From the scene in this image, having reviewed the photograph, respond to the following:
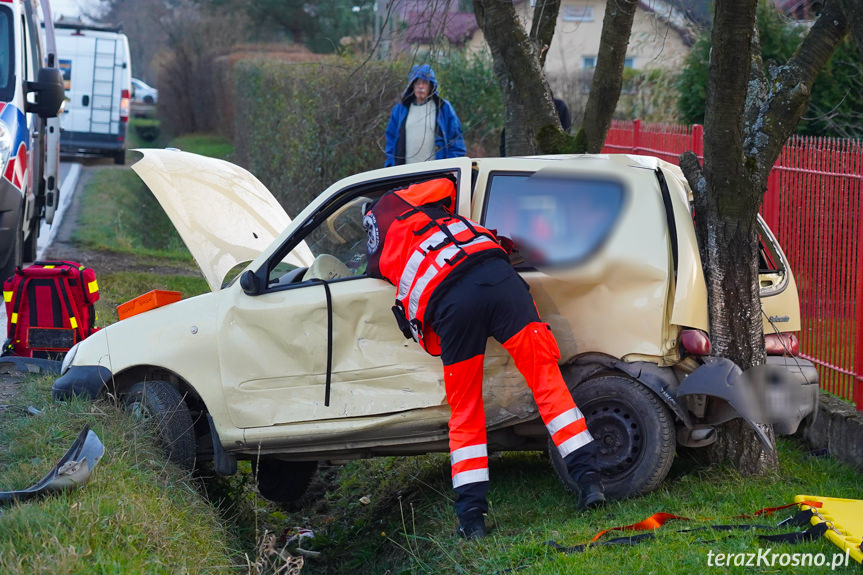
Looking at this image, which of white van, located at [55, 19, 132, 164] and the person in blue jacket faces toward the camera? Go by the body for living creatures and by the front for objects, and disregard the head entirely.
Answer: the person in blue jacket

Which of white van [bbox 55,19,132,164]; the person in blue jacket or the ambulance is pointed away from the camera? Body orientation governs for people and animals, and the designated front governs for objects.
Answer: the white van

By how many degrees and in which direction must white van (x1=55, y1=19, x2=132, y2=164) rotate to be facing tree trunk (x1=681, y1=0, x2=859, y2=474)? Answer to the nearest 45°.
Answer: approximately 180°

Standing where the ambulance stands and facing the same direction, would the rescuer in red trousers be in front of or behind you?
in front

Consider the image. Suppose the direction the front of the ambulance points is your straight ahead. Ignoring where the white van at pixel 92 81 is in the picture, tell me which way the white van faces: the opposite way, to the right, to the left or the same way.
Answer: the opposite way

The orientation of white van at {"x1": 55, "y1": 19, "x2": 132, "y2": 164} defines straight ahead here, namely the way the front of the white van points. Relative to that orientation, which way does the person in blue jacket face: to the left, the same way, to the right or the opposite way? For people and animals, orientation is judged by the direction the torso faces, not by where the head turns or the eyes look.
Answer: the opposite way

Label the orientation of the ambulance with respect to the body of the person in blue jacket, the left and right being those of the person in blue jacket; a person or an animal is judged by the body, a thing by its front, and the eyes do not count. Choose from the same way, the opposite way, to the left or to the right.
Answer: the same way

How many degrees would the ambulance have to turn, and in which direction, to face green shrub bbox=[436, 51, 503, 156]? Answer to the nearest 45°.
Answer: approximately 135° to its left

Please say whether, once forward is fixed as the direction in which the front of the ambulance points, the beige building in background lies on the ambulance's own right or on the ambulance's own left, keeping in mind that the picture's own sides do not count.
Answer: on the ambulance's own left

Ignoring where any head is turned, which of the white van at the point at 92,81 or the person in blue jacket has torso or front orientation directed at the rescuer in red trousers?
the person in blue jacket

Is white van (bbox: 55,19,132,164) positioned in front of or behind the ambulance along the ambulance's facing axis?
behind

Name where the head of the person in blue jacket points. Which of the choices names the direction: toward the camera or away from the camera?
toward the camera

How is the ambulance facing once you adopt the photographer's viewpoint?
facing the viewer

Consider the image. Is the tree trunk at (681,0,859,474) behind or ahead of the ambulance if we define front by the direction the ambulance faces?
ahead

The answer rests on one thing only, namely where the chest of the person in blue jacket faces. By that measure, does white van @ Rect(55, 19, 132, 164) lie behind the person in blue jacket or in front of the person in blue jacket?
behind

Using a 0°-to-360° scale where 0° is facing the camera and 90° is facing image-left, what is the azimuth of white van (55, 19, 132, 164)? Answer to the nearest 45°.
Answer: approximately 180°

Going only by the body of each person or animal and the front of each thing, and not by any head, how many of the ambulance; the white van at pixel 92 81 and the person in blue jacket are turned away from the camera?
1
